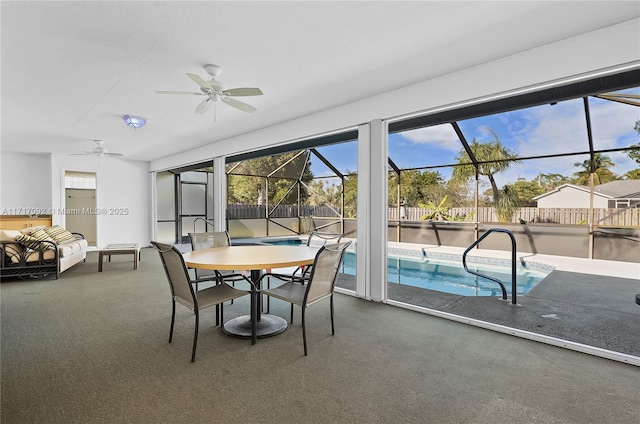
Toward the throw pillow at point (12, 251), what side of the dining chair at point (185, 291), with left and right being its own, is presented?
left

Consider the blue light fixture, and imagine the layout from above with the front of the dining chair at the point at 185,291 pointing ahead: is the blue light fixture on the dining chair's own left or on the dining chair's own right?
on the dining chair's own left

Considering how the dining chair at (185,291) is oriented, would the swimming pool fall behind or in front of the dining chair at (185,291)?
in front

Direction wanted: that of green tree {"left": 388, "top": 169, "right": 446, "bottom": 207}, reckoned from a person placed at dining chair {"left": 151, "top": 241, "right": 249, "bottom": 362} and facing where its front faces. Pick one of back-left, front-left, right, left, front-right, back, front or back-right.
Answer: front

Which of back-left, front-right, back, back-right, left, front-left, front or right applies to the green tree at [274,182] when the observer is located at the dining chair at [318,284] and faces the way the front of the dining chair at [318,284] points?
front-right

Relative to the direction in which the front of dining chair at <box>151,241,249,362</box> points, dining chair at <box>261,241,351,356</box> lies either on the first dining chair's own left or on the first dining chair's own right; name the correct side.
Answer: on the first dining chair's own right

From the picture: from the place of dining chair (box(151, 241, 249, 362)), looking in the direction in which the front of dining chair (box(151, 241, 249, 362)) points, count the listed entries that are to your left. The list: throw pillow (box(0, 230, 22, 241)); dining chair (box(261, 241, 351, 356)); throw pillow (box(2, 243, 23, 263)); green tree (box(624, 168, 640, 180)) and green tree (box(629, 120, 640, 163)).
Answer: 2

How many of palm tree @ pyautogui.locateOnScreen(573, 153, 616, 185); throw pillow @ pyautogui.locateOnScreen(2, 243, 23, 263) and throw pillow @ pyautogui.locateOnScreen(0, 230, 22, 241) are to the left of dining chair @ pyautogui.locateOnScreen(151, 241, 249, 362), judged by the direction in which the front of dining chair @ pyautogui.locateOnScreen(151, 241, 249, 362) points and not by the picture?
2

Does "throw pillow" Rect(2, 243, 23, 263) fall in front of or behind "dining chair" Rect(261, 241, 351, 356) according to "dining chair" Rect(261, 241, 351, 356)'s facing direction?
in front

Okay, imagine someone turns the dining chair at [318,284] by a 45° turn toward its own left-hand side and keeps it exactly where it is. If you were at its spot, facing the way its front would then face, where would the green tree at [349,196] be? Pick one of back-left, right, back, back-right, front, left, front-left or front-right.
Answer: right

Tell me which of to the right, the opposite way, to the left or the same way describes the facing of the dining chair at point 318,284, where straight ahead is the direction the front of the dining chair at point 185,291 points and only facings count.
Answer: to the left

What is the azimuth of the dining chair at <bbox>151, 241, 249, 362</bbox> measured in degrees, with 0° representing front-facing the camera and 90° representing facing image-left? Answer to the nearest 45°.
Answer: approximately 225°

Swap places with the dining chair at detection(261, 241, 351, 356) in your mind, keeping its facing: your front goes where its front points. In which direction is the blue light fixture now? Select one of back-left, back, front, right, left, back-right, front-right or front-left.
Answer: front

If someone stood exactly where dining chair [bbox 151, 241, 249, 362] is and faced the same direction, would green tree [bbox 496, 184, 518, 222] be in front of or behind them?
in front

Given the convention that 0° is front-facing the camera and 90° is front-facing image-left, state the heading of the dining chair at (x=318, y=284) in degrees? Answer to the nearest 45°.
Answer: approximately 135°

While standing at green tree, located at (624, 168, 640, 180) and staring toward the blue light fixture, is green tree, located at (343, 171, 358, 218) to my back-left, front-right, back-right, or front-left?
front-right
